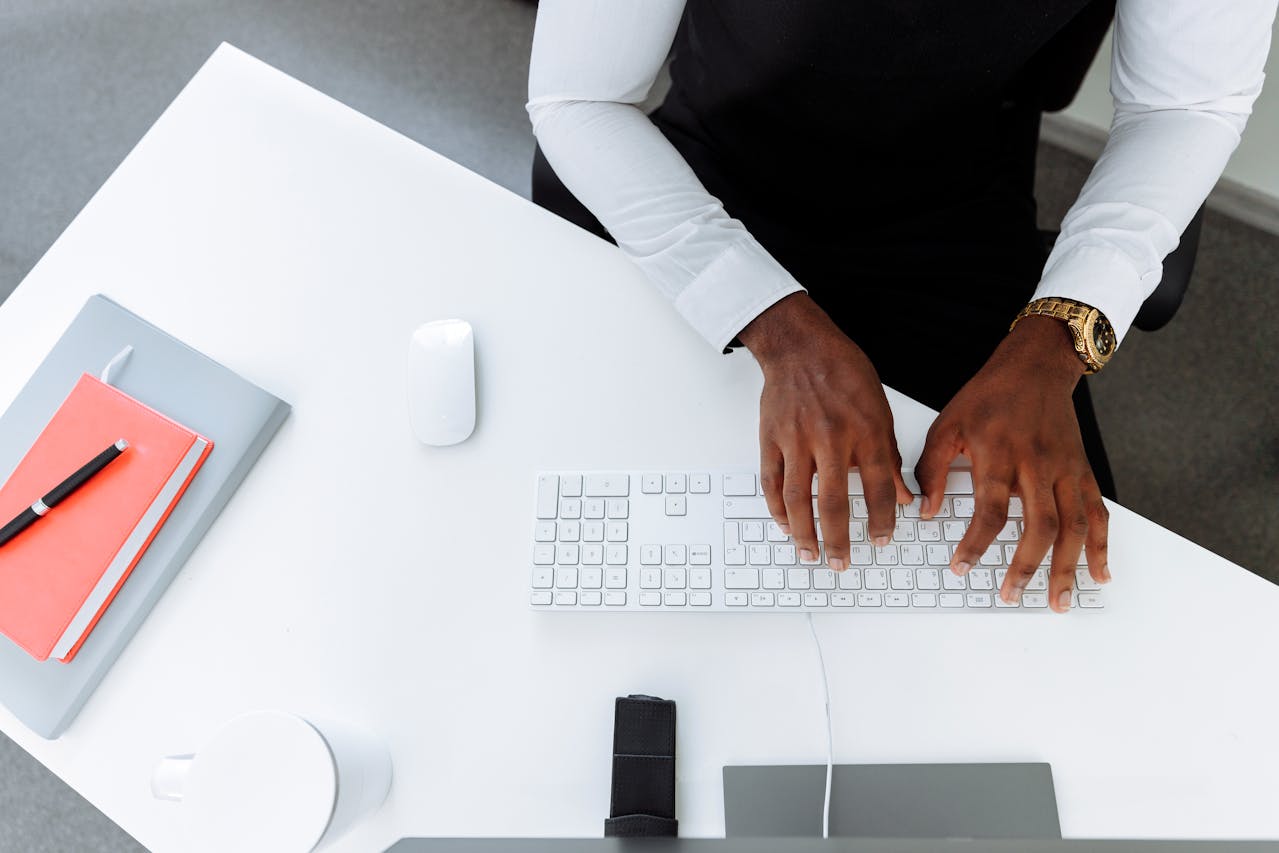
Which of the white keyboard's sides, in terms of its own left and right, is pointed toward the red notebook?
left

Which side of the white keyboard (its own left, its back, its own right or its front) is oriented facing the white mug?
left

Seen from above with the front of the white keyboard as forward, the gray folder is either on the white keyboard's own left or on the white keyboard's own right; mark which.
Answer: on the white keyboard's own left

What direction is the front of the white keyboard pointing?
away from the camera

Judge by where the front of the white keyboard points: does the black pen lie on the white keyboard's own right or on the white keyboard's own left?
on the white keyboard's own left
